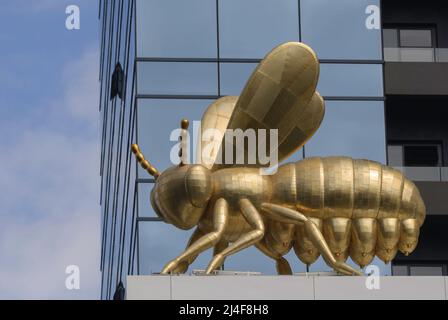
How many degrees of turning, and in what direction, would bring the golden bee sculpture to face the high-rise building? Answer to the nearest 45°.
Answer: approximately 90° to its right

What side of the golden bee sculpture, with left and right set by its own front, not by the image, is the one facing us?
left
